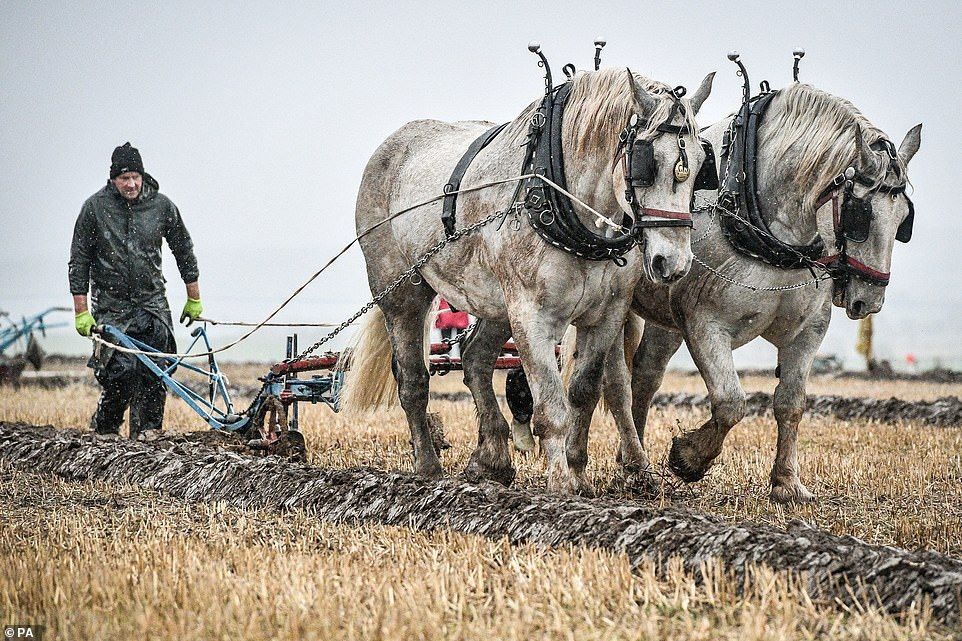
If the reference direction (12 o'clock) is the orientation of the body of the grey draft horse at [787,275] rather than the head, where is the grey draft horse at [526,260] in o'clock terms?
the grey draft horse at [526,260] is roughly at 4 o'clock from the grey draft horse at [787,275].

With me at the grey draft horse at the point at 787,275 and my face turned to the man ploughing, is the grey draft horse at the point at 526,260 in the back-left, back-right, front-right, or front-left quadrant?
front-left

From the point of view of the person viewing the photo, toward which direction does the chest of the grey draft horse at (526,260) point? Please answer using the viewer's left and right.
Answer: facing the viewer and to the right of the viewer

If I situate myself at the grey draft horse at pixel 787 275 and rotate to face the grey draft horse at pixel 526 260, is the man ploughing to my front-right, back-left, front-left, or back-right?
front-right

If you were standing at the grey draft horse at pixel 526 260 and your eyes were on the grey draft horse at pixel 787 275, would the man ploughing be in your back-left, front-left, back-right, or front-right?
back-left

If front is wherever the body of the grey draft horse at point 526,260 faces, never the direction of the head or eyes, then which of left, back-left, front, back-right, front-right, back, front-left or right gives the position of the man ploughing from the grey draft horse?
back

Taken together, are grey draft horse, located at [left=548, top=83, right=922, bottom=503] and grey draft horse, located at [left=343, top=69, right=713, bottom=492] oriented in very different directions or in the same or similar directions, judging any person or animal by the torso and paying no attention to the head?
same or similar directions

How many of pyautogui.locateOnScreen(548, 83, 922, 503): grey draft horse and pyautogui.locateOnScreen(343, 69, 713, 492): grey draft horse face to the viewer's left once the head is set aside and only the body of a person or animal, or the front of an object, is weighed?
0

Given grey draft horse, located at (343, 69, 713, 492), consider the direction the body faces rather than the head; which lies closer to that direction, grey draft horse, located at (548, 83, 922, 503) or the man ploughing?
the grey draft horse

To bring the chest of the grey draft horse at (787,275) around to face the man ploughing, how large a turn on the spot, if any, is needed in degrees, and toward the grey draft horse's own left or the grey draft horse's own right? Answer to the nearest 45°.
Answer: approximately 135° to the grey draft horse's own right
